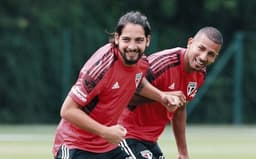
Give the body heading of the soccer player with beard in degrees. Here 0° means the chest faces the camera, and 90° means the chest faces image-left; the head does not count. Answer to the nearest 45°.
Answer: approximately 315°
